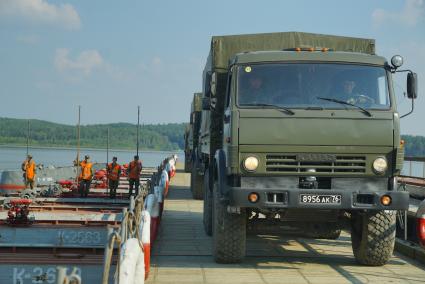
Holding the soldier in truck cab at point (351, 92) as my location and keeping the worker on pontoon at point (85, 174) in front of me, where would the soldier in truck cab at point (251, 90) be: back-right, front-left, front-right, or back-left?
front-left

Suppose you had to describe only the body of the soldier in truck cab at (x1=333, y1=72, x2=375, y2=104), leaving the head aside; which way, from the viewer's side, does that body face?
toward the camera

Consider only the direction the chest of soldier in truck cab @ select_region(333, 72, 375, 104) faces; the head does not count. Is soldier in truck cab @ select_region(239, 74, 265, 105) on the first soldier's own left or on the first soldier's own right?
on the first soldier's own right

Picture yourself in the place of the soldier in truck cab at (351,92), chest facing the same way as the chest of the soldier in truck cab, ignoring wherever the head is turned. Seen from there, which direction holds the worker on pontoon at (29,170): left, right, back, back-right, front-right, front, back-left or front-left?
back-right

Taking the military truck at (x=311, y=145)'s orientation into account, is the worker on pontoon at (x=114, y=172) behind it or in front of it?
behind

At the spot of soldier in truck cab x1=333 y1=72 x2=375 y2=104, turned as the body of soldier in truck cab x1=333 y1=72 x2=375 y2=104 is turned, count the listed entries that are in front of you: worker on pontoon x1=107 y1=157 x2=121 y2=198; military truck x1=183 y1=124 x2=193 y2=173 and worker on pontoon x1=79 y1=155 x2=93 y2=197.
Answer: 0

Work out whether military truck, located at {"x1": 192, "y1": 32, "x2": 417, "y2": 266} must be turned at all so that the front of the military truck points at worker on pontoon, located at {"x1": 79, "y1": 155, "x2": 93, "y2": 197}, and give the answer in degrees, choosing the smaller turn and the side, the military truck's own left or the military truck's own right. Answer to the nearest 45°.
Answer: approximately 135° to the military truck's own right

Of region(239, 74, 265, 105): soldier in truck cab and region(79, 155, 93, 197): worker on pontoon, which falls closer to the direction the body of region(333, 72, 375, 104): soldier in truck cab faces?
the soldier in truck cab

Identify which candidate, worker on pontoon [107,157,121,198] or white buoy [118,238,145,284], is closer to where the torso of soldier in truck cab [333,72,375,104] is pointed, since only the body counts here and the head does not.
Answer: the white buoy

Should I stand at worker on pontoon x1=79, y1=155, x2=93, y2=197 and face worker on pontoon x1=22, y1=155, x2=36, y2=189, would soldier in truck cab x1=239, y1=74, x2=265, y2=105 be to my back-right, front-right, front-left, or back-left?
back-left

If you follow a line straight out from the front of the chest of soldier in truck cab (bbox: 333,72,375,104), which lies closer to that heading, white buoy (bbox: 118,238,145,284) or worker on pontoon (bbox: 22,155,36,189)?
the white buoy

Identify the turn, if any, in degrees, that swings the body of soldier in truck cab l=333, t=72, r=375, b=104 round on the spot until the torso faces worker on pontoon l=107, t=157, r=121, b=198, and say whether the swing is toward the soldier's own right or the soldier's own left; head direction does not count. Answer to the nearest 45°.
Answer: approximately 135° to the soldier's own right

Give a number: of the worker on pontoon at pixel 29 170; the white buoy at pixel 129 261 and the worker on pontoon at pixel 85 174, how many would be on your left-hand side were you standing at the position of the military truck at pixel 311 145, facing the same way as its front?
0

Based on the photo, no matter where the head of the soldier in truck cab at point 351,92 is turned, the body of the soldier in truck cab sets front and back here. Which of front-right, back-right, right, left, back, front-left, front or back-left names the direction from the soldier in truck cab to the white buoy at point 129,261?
front-right

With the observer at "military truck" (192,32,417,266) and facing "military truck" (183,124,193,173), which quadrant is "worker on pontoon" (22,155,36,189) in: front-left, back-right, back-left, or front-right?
front-left

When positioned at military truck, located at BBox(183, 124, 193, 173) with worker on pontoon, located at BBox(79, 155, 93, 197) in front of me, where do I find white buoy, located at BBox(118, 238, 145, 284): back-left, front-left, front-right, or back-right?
front-left

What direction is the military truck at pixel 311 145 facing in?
toward the camera

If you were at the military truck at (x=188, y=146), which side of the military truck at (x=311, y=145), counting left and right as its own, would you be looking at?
back
